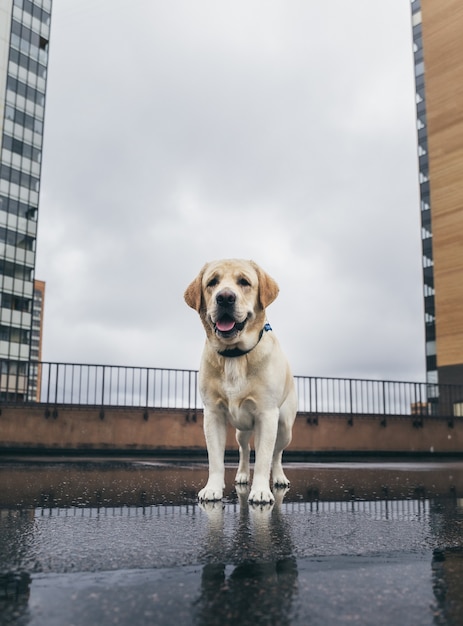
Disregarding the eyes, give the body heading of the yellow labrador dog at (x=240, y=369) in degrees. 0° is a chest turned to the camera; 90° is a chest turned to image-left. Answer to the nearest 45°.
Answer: approximately 0°

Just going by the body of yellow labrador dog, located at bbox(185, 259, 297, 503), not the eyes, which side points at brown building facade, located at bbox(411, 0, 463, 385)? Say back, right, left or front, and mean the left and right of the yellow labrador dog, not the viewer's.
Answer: back
